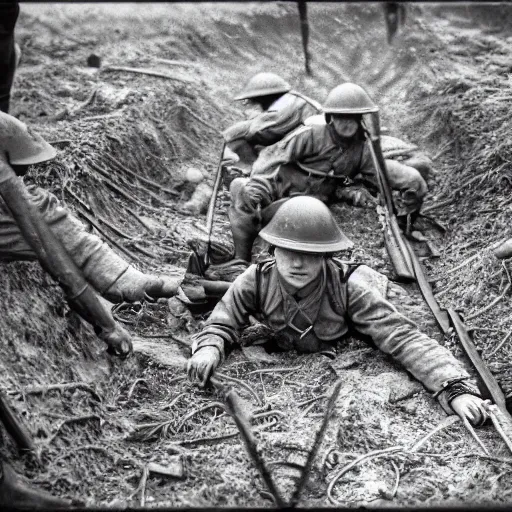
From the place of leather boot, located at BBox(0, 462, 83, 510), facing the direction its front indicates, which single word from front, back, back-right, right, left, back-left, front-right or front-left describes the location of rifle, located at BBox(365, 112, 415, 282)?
front-left

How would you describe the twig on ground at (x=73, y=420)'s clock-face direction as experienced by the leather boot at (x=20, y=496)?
The twig on ground is roughly at 10 o'clock from the leather boot.

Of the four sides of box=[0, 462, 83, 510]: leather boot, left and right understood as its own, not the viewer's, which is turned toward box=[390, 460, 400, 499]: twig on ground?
front

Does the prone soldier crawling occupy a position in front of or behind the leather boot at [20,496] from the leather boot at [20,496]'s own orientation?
in front

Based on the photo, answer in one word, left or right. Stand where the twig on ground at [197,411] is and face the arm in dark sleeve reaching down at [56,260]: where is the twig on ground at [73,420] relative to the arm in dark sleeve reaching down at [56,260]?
left

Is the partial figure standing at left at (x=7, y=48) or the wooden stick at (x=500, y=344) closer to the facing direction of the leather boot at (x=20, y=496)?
the wooden stick

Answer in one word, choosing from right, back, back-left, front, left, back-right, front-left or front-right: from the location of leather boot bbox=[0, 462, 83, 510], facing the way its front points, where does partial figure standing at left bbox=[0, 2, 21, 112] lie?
left

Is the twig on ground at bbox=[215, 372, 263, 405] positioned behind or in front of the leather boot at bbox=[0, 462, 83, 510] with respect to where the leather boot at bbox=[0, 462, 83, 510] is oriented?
in front

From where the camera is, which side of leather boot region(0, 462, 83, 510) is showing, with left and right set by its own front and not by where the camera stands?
right

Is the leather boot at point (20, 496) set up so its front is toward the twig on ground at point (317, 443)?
yes
